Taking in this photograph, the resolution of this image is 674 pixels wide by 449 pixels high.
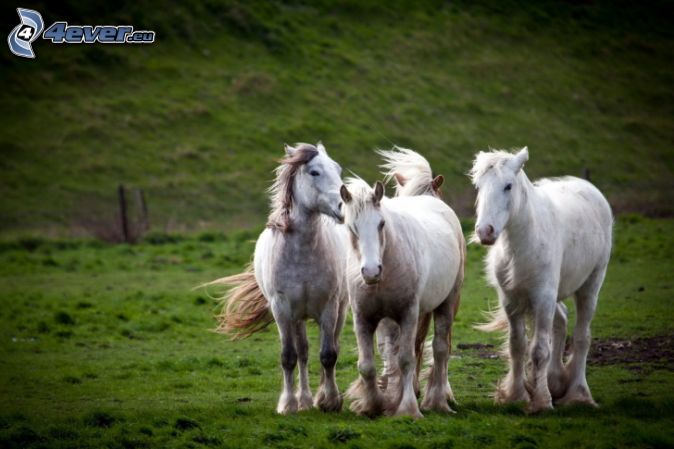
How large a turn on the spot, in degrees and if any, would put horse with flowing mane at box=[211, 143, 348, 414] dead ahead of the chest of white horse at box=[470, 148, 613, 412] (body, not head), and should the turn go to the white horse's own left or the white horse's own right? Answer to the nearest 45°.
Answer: approximately 45° to the white horse's own right

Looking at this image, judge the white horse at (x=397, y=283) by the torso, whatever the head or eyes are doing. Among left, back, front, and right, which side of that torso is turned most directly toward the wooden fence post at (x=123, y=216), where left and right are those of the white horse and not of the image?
back

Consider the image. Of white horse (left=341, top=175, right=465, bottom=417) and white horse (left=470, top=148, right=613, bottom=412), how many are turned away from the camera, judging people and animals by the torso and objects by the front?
0

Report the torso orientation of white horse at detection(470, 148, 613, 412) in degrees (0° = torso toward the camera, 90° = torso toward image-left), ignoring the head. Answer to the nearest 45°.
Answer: approximately 45°

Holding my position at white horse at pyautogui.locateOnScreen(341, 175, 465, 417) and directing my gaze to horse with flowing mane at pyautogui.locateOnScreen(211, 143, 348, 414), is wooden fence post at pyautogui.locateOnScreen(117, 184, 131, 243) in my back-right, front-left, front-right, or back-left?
front-right

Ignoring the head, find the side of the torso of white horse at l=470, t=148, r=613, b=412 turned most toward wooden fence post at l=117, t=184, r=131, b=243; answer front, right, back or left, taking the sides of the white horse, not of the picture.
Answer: right

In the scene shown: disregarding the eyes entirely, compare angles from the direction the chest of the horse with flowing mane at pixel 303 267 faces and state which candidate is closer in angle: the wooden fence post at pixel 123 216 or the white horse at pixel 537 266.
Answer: the white horse

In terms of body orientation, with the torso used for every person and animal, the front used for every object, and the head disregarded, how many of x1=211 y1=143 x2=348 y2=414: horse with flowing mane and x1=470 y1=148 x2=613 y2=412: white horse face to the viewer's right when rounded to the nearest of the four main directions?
0

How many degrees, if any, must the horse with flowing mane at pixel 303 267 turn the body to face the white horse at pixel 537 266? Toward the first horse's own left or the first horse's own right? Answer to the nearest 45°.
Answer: approximately 90° to the first horse's own left

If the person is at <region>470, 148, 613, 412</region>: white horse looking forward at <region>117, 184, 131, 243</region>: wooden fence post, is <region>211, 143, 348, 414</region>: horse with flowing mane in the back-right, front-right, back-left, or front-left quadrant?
front-left

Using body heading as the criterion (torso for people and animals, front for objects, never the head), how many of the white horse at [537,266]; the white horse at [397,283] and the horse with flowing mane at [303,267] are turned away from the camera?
0

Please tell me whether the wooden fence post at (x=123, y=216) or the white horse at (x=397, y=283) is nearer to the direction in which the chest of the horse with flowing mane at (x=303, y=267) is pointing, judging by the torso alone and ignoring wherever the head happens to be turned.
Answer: the white horse

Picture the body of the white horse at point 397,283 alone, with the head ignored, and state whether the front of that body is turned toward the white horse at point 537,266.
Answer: no

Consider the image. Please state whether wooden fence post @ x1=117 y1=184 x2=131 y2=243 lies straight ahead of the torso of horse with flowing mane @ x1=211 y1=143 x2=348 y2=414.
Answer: no

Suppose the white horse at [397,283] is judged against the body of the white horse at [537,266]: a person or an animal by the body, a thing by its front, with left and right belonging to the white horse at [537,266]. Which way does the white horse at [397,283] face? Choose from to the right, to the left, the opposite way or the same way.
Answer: the same way

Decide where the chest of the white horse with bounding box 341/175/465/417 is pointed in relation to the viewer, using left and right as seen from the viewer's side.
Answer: facing the viewer and to the left of the viewer

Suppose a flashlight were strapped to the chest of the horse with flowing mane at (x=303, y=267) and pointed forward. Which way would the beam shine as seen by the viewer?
toward the camera

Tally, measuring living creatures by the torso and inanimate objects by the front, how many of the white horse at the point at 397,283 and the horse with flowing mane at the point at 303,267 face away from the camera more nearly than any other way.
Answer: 0
